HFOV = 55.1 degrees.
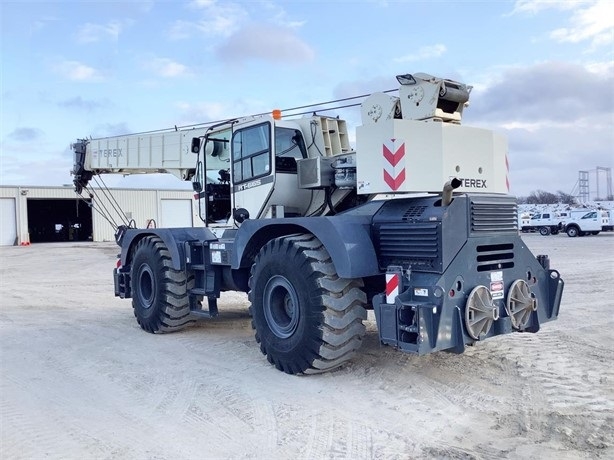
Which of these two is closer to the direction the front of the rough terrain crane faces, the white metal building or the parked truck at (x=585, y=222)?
the white metal building

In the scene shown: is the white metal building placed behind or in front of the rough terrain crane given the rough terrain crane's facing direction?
in front

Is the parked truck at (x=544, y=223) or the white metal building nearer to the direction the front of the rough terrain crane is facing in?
the white metal building

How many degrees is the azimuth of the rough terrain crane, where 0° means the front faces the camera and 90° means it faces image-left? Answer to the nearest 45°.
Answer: approximately 135°

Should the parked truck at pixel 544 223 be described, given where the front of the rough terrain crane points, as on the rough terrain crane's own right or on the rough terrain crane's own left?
on the rough terrain crane's own right

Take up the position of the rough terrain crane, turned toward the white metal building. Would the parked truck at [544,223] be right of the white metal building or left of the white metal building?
right
